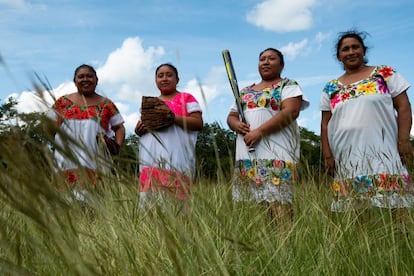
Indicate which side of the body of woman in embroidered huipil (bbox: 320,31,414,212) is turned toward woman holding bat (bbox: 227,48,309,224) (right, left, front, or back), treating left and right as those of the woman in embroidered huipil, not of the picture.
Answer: right

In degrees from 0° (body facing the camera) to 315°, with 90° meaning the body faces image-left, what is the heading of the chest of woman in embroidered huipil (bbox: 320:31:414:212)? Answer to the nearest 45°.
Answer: approximately 0°

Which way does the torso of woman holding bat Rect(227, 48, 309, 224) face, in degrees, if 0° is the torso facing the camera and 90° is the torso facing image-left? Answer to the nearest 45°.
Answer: approximately 45°
